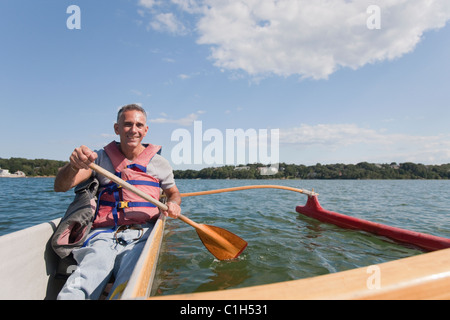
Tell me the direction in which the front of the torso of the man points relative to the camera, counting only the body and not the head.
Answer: toward the camera

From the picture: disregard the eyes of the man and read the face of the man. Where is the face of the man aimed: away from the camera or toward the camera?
toward the camera
